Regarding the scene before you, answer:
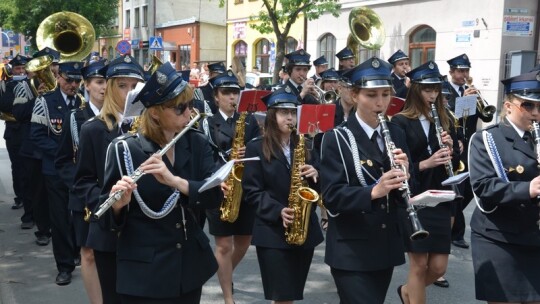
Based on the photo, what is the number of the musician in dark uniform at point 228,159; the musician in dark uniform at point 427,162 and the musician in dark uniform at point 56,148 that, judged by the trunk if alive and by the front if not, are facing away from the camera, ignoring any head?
0

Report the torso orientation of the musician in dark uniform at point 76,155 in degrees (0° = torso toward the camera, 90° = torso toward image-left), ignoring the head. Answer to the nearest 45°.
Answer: approximately 315°

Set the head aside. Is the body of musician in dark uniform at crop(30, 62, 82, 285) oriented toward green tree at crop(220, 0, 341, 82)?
no

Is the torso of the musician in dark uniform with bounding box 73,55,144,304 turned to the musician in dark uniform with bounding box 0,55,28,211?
no

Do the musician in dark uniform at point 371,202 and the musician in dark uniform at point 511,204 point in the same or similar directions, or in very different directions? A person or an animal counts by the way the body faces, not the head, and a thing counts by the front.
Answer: same or similar directions

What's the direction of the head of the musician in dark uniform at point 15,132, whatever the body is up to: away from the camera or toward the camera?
toward the camera

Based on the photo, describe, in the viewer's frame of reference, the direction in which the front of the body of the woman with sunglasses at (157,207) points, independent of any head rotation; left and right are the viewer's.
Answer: facing the viewer and to the right of the viewer

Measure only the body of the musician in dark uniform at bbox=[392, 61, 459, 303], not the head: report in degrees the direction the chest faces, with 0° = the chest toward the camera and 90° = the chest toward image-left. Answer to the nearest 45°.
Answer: approximately 315°

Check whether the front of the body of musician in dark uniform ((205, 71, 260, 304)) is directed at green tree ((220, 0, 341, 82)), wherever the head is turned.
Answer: no

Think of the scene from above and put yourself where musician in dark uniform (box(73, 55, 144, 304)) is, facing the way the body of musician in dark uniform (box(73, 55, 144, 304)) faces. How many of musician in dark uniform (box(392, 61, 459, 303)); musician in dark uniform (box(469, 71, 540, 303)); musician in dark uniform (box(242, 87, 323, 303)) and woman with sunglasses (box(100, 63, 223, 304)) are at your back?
0

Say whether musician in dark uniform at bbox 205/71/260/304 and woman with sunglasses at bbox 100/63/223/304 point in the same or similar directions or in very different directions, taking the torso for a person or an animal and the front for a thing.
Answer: same or similar directions

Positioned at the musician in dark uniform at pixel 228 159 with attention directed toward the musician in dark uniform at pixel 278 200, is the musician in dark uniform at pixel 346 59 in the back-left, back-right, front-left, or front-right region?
back-left

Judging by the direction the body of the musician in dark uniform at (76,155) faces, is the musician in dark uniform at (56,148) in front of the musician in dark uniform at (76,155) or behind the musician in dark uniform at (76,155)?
behind

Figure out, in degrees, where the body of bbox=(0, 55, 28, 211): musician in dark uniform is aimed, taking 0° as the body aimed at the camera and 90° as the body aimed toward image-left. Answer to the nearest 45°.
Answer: approximately 315°

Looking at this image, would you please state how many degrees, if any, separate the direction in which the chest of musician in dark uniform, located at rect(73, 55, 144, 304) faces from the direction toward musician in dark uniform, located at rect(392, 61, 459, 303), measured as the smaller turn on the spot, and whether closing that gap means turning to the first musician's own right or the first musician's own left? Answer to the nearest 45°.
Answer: approximately 45° to the first musician's own left

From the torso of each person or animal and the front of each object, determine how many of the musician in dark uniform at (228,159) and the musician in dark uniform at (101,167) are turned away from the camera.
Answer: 0

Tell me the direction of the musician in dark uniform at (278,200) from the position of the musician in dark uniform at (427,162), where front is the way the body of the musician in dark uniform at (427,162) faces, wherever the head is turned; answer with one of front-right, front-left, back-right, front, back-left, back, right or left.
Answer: right

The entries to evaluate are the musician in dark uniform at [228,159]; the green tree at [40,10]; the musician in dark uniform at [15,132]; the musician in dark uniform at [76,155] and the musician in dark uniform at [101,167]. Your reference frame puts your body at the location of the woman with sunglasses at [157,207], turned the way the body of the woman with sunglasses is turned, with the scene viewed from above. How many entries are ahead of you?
0

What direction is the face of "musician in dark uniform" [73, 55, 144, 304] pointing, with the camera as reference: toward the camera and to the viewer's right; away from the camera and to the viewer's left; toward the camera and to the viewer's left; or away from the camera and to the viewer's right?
toward the camera and to the viewer's right
